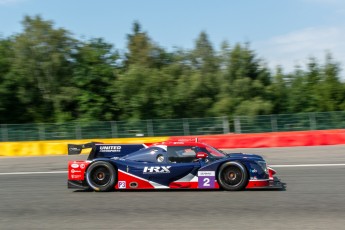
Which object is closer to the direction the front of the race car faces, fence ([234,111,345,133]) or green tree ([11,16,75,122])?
the fence

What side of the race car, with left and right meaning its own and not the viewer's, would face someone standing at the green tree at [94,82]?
left

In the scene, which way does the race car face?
to the viewer's right

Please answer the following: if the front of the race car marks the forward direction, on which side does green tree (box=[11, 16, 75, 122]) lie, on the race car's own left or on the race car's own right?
on the race car's own left

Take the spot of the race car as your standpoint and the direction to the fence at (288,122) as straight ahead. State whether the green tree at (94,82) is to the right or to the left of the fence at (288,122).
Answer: left

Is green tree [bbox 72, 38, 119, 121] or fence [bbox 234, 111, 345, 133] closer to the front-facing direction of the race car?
the fence

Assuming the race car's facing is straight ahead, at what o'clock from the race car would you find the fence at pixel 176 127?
The fence is roughly at 9 o'clock from the race car.
